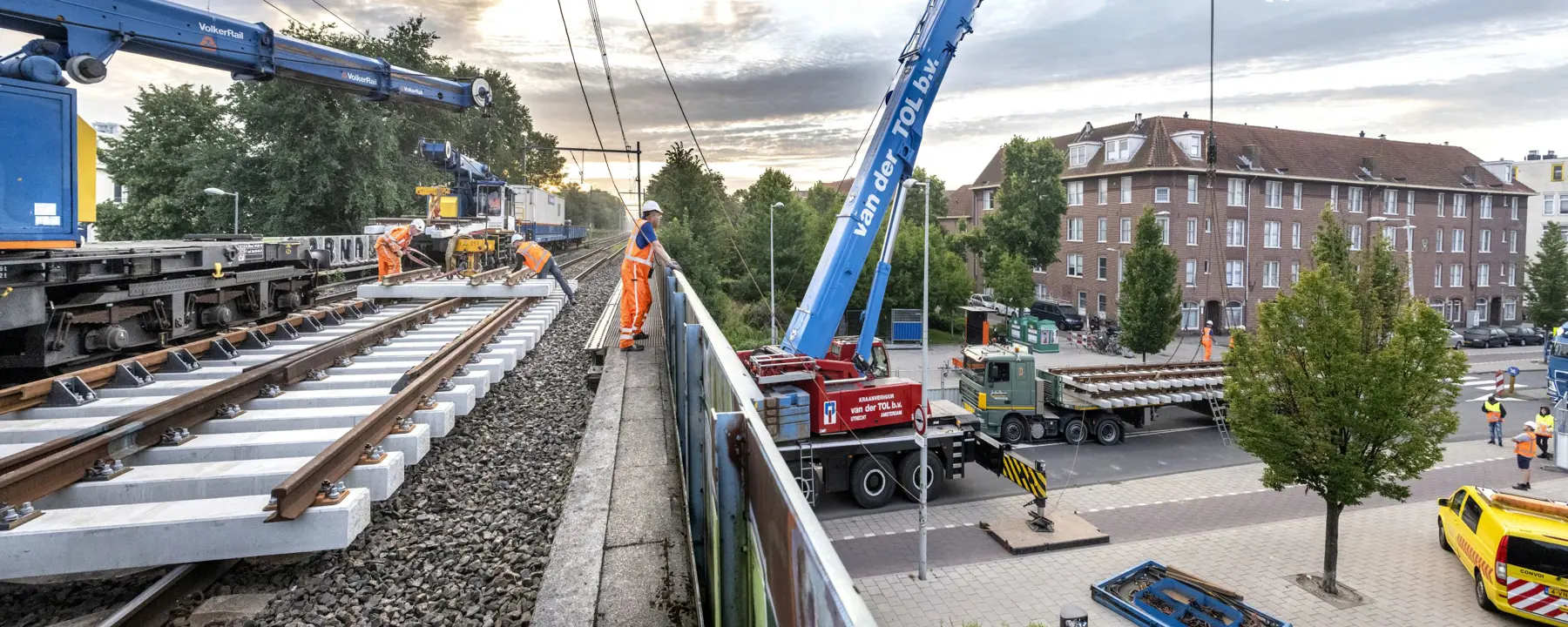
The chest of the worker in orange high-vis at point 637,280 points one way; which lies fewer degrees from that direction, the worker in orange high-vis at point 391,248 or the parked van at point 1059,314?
the parked van

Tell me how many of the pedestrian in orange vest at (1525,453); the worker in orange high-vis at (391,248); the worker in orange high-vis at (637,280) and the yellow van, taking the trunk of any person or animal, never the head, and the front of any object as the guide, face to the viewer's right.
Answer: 2

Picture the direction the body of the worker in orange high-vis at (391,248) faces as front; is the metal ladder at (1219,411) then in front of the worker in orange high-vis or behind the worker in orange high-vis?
in front

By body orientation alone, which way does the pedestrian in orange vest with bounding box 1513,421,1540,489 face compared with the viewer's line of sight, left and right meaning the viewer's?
facing to the left of the viewer

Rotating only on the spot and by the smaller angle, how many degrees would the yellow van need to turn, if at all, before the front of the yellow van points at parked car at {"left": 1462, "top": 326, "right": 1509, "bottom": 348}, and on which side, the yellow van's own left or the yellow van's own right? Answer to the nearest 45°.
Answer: approximately 45° to the yellow van's own right

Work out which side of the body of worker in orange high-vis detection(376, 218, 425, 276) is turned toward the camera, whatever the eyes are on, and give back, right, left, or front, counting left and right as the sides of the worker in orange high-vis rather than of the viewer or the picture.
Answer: right

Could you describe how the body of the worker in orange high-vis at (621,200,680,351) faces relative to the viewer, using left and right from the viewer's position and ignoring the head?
facing to the right of the viewer
